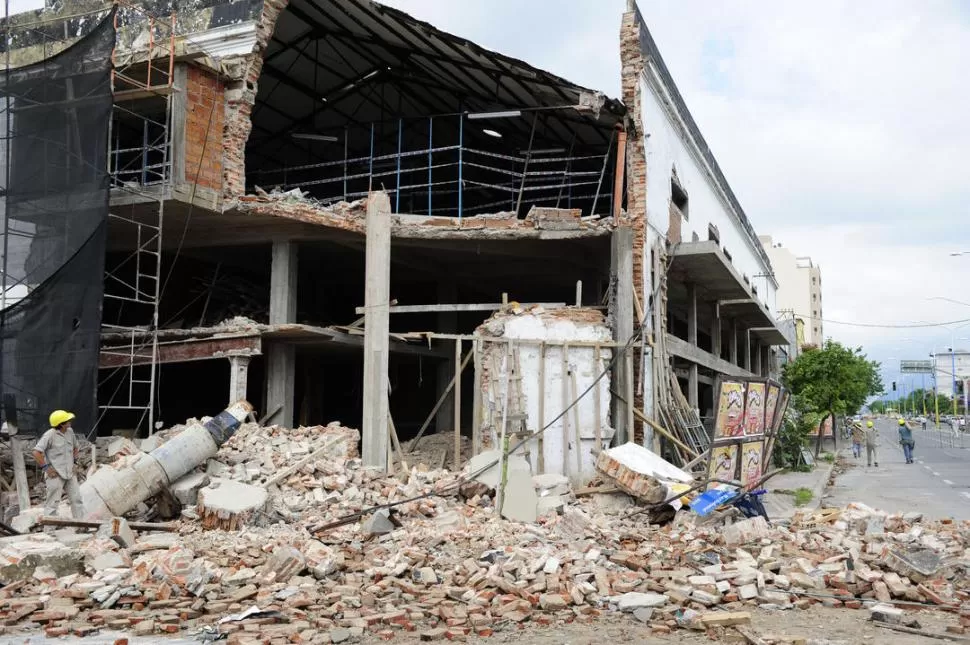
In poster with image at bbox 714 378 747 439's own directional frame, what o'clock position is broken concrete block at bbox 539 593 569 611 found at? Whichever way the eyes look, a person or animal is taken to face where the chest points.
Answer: The broken concrete block is roughly at 2 o'clock from the poster with image.

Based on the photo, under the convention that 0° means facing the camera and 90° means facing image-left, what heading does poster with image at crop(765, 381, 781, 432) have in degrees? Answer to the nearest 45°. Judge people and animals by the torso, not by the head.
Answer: approximately 315°

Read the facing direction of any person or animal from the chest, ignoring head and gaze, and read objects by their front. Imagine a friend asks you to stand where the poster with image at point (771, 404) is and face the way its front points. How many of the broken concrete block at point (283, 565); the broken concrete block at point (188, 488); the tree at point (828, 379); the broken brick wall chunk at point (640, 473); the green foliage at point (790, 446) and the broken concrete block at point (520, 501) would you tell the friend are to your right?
4

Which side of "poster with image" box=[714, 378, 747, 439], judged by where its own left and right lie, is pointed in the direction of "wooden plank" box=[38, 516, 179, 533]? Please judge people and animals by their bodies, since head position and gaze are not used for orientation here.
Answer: right

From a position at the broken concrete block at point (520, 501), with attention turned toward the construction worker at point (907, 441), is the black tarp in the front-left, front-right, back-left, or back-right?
back-left

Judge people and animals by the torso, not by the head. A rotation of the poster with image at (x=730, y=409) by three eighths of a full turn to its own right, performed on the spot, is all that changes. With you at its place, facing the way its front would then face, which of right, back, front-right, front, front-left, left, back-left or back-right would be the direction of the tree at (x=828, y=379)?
right

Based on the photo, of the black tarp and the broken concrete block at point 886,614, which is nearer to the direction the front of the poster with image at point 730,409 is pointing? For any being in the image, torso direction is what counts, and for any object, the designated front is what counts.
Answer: the broken concrete block

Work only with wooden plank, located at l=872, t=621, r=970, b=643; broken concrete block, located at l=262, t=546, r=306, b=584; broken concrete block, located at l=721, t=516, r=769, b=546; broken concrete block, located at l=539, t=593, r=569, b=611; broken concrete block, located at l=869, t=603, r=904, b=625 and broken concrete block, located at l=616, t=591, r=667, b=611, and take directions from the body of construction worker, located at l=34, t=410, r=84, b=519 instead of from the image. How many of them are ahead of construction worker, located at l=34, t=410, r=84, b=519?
6

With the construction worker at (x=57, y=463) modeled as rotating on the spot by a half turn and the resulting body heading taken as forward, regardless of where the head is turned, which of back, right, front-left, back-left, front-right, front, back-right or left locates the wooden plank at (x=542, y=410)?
back-right

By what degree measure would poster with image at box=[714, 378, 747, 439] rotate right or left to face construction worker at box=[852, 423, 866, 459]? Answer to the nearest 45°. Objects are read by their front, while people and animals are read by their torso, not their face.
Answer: approximately 135° to its left

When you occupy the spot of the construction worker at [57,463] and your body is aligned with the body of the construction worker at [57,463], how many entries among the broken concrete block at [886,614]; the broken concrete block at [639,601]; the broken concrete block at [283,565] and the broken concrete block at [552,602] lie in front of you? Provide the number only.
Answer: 4

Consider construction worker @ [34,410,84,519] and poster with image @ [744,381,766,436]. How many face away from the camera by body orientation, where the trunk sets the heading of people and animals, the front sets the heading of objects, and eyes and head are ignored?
0

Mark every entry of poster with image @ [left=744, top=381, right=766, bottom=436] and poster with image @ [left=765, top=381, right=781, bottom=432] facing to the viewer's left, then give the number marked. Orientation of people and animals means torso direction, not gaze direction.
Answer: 0

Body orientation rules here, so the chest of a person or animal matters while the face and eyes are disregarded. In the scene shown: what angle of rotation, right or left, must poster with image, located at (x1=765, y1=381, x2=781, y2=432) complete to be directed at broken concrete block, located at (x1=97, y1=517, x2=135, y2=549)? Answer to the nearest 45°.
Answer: approximately 90° to its right

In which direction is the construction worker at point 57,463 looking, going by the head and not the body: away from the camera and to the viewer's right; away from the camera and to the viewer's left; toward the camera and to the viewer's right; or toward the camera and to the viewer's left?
toward the camera and to the viewer's right

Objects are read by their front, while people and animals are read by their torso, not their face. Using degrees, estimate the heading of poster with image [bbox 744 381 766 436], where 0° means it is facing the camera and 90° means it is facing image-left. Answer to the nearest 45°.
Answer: approximately 315°

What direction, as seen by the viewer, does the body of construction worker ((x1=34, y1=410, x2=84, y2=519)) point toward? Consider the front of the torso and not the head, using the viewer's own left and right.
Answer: facing the viewer and to the right of the viewer
